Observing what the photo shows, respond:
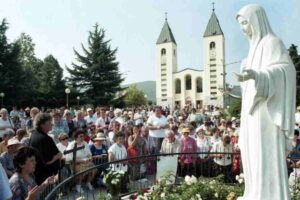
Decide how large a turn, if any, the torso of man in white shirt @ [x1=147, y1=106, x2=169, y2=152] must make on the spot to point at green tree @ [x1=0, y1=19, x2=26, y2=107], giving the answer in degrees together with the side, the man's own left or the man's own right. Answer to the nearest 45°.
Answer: approximately 135° to the man's own right

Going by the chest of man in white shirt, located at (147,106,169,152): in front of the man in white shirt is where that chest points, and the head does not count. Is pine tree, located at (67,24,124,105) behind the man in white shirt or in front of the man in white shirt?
behind

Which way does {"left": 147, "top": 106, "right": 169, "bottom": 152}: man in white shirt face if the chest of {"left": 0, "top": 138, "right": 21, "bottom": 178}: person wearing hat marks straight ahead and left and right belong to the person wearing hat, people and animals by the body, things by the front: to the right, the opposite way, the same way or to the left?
to the right

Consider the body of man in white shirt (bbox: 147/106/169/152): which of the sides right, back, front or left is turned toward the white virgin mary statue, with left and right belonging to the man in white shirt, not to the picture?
front

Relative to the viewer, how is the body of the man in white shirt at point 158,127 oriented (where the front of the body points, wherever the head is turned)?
toward the camera

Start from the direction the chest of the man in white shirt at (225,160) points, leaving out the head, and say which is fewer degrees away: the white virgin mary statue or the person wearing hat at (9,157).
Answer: the white virgin mary statue

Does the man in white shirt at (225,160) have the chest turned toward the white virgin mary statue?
yes

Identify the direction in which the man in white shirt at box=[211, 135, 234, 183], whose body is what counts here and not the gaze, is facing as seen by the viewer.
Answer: toward the camera

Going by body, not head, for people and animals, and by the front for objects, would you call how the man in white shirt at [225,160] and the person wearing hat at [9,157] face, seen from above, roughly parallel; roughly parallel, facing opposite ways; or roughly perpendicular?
roughly perpendicular

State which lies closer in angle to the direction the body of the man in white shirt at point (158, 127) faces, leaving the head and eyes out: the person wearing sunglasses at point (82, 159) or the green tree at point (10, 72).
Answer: the person wearing sunglasses

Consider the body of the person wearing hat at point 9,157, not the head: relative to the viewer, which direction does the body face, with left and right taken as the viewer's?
facing the viewer and to the right of the viewer

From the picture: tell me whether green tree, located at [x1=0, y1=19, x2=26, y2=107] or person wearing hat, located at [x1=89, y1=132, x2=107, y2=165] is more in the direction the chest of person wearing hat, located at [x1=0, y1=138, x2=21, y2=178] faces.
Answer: the person wearing hat

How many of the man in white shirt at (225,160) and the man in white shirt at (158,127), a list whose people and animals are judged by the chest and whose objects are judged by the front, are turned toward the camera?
2
